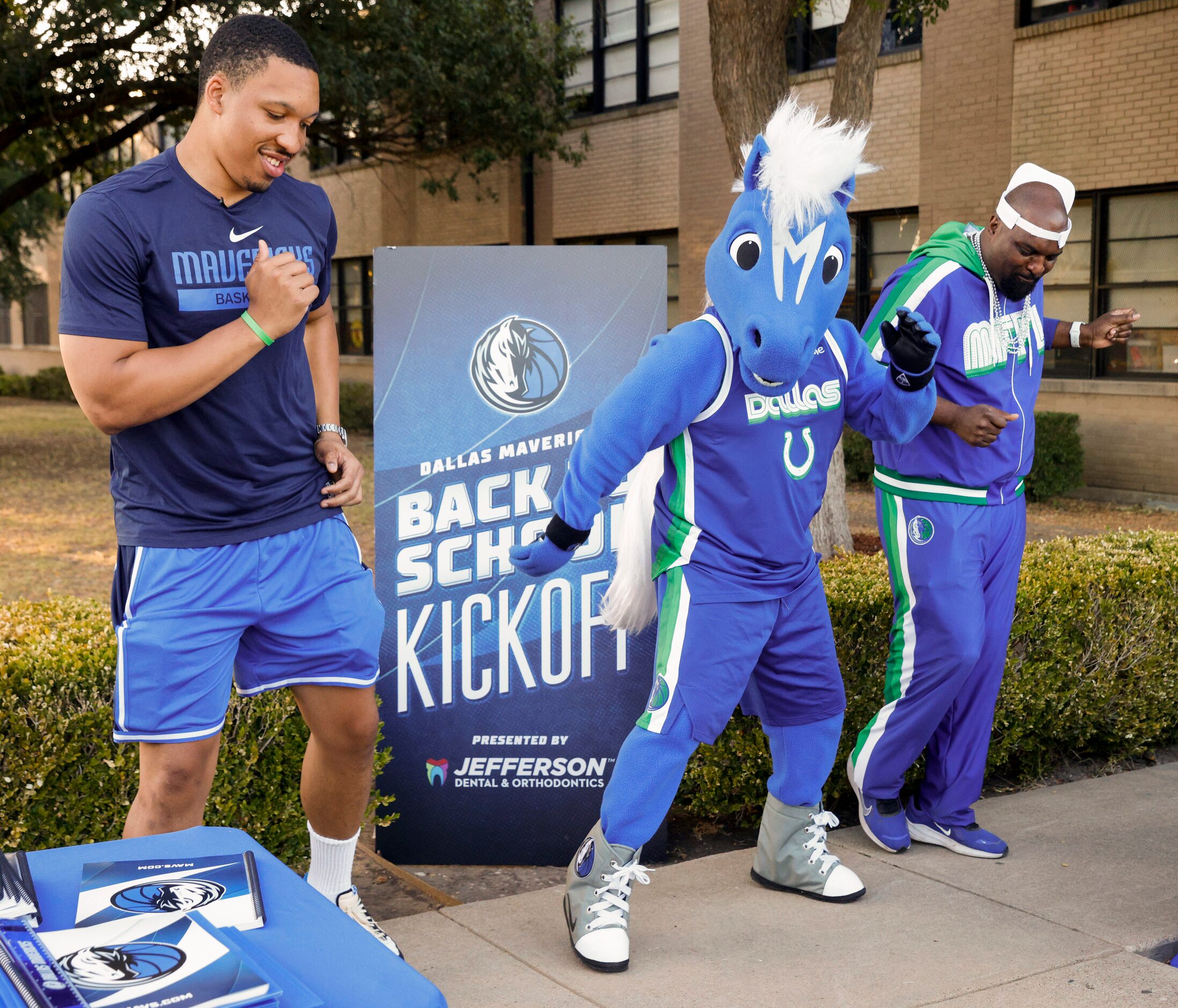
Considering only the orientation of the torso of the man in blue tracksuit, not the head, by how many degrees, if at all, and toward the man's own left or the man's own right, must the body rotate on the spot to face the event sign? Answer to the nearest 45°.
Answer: approximately 135° to the man's own right

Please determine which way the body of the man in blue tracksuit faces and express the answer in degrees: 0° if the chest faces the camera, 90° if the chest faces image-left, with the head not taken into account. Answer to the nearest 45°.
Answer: approximately 315°

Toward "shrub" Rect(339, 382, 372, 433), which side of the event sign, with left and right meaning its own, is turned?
back

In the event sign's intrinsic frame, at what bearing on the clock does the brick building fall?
The brick building is roughly at 7 o'clock from the event sign.

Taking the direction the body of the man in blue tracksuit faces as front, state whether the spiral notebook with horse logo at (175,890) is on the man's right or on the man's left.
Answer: on the man's right

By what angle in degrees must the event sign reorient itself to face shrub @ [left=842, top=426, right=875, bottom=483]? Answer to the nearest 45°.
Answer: approximately 180°

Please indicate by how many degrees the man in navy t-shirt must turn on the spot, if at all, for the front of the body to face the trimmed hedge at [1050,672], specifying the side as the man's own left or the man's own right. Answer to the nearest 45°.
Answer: approximately 90° to the man's own left

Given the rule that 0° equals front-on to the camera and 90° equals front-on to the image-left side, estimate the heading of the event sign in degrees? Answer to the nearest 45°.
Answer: approximately 0°

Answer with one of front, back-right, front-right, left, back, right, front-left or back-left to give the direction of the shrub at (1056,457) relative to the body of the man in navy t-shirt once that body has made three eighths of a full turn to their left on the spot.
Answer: front-right

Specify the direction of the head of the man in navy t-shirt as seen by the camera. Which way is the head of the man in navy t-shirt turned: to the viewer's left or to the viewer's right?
to the viewer's right

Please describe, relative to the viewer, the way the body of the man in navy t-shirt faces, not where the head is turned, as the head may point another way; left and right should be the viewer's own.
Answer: facing the viewer and to the right of the viewer
